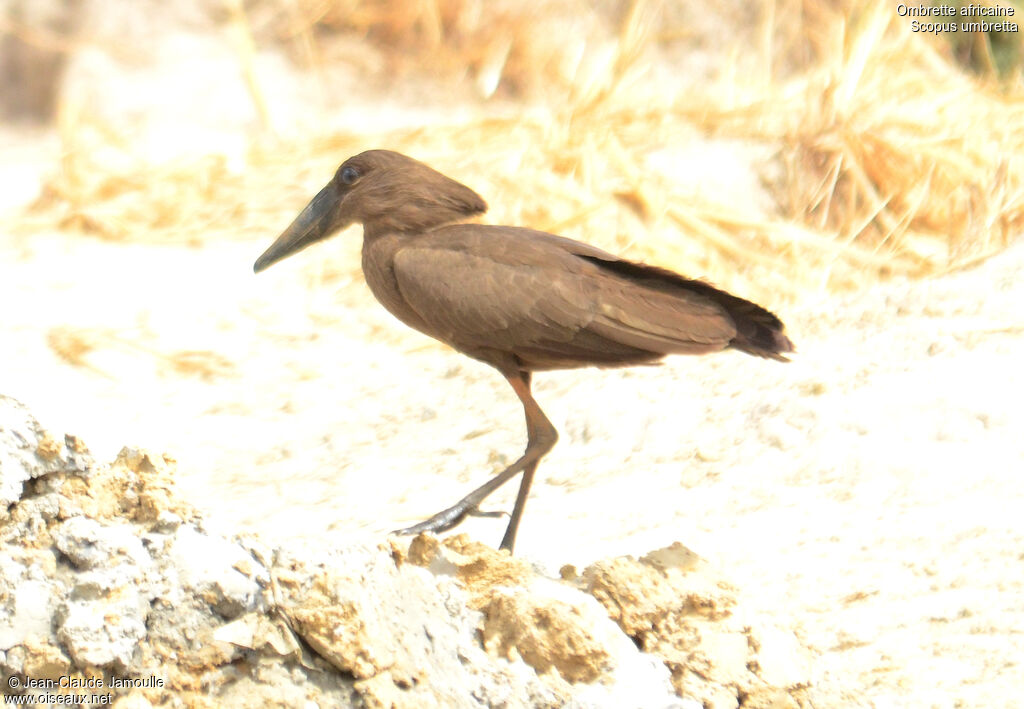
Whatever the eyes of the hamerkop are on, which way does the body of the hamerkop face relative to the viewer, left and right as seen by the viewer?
facing to the left of the viewer
